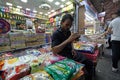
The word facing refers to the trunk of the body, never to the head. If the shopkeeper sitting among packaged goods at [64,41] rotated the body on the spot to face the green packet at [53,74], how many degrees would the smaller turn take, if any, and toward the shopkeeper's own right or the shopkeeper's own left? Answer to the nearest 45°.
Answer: approximately 45° to the shopkeeper's own right

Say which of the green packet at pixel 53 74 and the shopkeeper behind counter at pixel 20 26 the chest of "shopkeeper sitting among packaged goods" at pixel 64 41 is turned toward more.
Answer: the green packet

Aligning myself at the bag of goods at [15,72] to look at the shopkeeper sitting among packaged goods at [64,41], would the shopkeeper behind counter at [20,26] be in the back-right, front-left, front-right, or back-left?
front-left

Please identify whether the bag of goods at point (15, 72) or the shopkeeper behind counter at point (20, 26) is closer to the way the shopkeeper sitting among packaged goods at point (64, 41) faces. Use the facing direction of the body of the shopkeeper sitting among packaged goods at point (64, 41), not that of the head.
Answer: the bag of goods

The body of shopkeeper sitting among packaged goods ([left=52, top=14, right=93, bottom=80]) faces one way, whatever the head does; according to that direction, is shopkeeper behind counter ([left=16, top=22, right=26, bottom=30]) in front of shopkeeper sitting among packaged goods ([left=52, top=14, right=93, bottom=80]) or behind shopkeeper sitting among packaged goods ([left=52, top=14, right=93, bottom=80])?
behind
